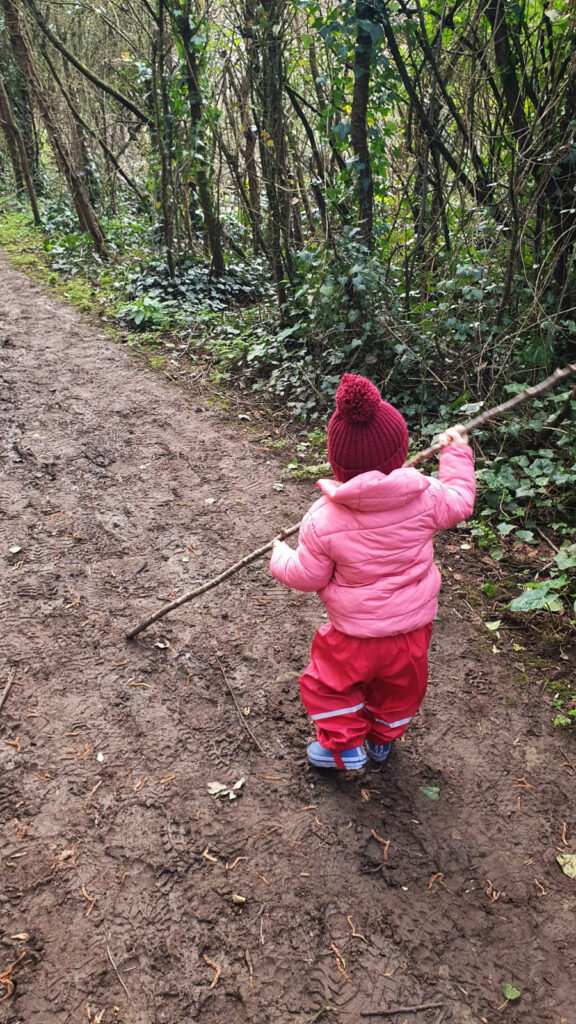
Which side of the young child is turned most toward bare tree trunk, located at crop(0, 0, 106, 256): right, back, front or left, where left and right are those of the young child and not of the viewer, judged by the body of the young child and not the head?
front

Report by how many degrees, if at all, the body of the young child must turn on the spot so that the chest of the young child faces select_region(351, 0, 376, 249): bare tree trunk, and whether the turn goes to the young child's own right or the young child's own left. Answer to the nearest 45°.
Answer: approximately 45° to the young child's own right

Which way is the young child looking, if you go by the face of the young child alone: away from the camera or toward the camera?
away from the camera

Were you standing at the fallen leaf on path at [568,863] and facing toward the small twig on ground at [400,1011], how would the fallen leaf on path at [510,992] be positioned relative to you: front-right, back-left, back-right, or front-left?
front-left

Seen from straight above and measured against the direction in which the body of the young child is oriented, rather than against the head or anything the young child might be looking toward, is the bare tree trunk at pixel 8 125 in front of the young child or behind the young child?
in front

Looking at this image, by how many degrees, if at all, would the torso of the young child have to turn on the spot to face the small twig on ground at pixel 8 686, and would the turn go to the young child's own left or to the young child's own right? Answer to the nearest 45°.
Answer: approximately 45° to the young child's own left

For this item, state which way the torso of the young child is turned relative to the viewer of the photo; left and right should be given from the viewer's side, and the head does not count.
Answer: facing away from the viewer and to the left of the viewer
